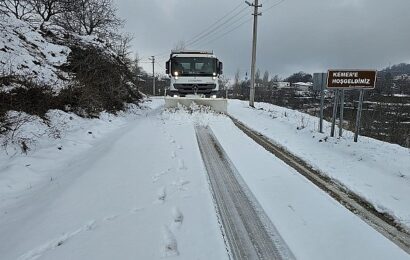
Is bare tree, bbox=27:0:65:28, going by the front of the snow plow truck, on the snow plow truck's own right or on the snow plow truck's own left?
on the snow plow truck's own right

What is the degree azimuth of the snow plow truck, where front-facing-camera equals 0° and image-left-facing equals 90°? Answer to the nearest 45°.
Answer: approximately 0°
